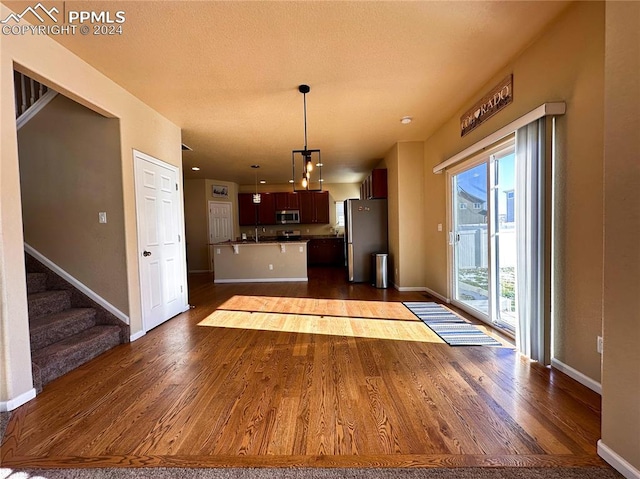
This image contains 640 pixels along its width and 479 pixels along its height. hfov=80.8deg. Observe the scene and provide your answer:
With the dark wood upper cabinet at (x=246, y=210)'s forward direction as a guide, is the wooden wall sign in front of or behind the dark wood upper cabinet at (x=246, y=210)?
in front

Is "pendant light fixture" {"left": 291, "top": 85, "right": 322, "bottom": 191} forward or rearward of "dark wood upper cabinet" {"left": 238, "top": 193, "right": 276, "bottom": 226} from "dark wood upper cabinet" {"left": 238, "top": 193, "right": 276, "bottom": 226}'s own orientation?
forward

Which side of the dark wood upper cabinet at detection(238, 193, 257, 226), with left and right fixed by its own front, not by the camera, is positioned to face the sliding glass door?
front

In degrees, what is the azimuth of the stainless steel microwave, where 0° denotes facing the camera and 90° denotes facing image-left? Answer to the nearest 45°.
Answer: approximately 0°

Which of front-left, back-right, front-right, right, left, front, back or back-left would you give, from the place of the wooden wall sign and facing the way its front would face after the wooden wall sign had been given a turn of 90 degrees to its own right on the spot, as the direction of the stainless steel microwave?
front

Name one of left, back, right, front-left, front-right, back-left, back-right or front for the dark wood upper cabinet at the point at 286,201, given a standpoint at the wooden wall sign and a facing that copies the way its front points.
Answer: right

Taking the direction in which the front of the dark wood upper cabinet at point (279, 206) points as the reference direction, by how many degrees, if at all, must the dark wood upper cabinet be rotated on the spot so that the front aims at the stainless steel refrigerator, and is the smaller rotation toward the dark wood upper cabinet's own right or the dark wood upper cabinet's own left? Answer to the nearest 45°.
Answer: approximately 45° to the dark wood upper cabinet's own left

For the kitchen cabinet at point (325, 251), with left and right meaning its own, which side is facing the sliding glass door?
front

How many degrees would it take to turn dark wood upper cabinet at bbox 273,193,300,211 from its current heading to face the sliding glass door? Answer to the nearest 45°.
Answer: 0° — it already faces it

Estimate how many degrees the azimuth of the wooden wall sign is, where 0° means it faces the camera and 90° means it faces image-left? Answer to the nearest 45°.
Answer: approximately 45°

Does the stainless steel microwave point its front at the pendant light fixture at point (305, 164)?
yes

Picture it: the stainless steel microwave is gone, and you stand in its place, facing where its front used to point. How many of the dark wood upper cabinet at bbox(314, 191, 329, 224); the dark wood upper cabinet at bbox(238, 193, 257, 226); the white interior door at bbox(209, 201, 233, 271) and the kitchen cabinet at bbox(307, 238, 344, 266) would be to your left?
2
